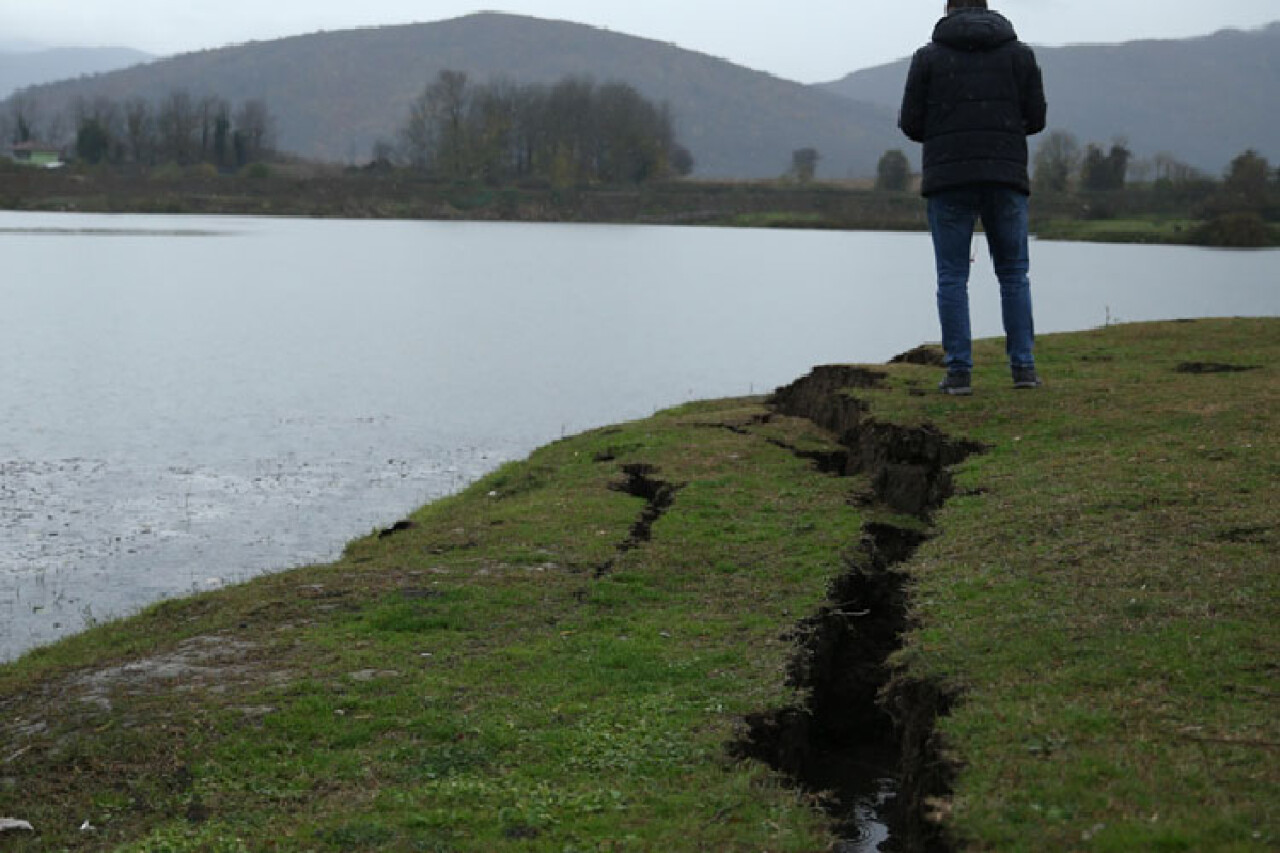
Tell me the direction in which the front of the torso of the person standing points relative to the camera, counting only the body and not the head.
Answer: away from the camera
